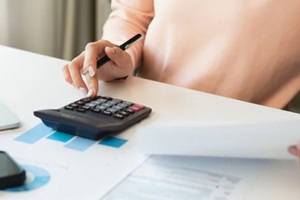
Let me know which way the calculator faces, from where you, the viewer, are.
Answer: facing away from the viewer and to the right of the viewer
